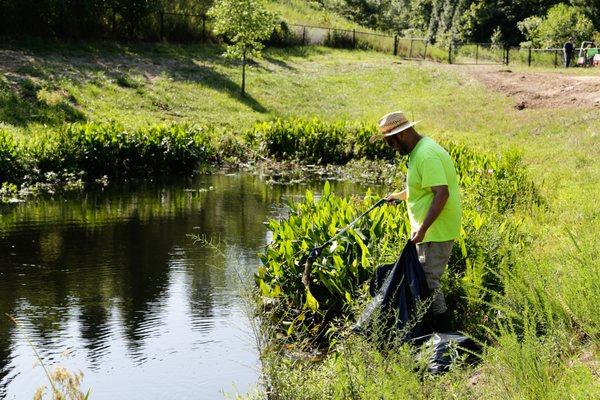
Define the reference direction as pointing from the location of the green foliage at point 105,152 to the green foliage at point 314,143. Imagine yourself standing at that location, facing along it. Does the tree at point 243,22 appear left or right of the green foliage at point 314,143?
left

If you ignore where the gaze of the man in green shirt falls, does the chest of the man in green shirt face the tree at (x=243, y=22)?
no

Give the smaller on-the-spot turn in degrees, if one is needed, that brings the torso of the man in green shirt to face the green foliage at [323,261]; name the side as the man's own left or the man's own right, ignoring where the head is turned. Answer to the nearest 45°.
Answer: approximately 45° to the man's own right

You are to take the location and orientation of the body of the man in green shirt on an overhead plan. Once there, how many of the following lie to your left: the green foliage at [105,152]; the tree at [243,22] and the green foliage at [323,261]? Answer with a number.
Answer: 0

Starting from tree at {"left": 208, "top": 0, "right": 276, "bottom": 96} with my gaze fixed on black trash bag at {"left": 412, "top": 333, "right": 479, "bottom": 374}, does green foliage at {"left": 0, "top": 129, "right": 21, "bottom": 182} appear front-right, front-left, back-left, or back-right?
front-right

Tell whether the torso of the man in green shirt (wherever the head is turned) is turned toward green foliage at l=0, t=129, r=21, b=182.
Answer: no

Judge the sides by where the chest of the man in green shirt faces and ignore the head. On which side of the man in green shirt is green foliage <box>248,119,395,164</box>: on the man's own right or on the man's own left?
on the man's own right

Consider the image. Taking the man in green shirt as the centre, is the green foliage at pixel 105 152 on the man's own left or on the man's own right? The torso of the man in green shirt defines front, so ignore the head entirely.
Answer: on the man's own right

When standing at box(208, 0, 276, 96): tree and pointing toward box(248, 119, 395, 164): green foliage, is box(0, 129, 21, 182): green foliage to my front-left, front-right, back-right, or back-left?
front-right

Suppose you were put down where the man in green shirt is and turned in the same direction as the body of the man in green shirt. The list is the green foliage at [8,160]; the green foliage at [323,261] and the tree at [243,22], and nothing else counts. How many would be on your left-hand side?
0

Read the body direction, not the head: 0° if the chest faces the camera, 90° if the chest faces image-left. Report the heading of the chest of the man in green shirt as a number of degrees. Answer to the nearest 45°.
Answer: approximately 90°

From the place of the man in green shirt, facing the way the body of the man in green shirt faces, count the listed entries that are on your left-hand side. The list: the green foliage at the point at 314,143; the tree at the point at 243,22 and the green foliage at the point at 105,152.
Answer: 0
